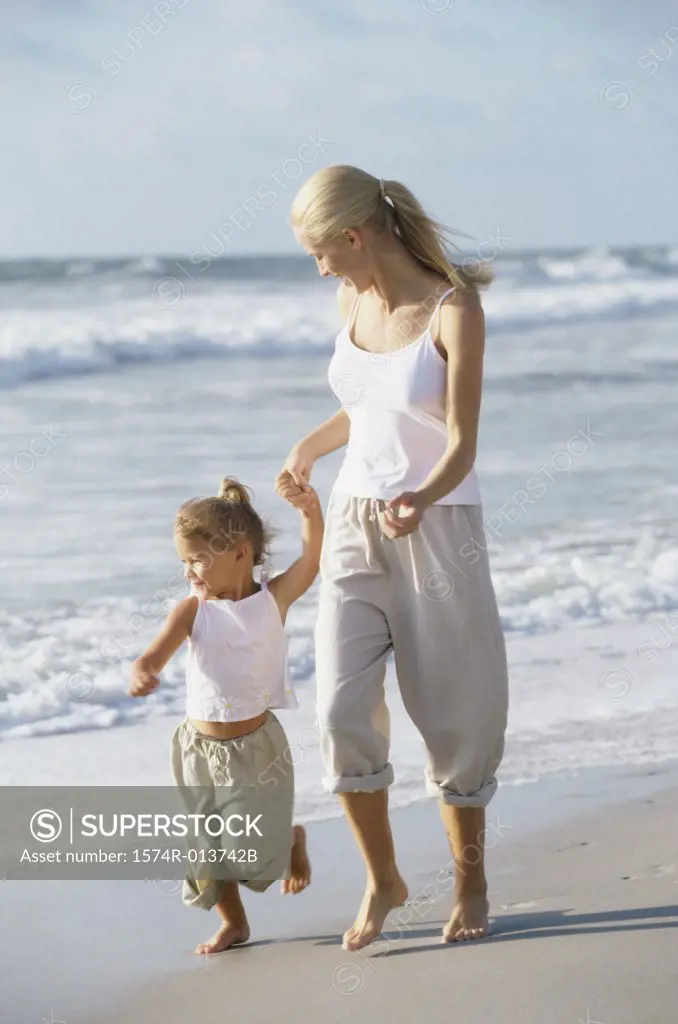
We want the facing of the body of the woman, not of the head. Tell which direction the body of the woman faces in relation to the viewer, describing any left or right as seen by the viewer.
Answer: facing the viewer and to the left of the viewer

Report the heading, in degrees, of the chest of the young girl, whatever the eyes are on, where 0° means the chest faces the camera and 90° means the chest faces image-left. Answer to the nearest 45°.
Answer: approximately 45°

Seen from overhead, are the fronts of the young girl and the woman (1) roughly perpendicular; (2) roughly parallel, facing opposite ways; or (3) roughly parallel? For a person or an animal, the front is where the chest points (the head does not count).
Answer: roughly parallel

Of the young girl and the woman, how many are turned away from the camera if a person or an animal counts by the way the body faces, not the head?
0

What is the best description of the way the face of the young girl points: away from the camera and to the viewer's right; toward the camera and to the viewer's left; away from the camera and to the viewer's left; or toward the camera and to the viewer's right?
toward the camera and to the viewer's left

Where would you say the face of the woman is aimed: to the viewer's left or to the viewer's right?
to the viewer's left
